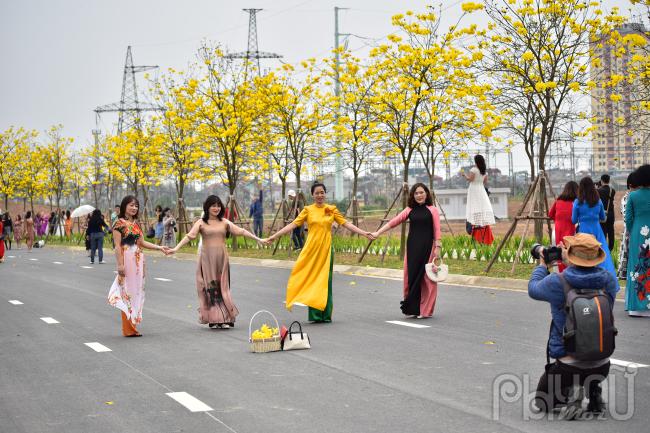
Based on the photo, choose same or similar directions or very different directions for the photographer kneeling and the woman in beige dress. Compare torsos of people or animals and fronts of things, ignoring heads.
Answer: very different directions

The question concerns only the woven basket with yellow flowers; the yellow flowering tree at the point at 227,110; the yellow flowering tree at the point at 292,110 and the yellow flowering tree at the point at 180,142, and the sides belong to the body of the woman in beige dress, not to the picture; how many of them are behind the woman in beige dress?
3

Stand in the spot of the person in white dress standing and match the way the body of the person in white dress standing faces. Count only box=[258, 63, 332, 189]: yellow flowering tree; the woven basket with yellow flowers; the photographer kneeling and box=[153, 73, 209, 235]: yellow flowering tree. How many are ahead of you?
2

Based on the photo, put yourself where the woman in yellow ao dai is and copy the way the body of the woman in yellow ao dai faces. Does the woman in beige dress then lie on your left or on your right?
on your right

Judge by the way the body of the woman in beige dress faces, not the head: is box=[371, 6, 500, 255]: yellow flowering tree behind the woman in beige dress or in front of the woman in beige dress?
behind
